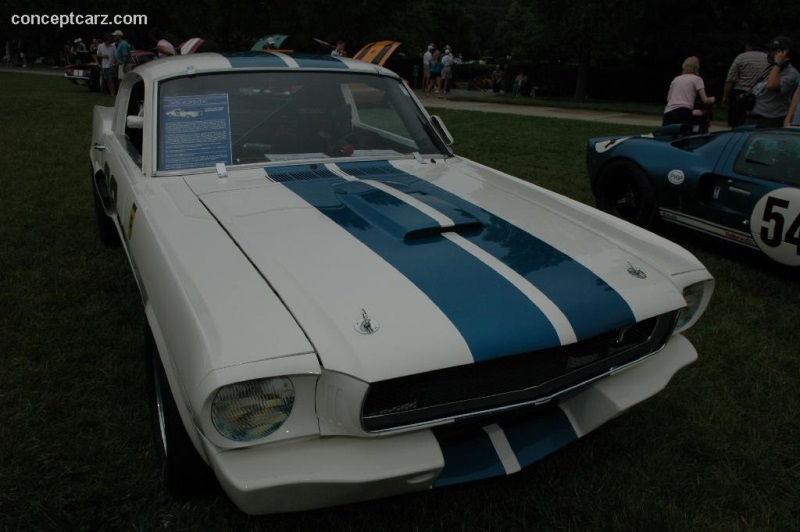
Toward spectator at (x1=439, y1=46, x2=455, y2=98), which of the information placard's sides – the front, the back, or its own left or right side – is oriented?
back

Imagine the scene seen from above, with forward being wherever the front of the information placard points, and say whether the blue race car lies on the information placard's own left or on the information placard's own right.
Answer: on the information placard's own left

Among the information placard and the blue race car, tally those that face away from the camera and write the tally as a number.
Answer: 0
